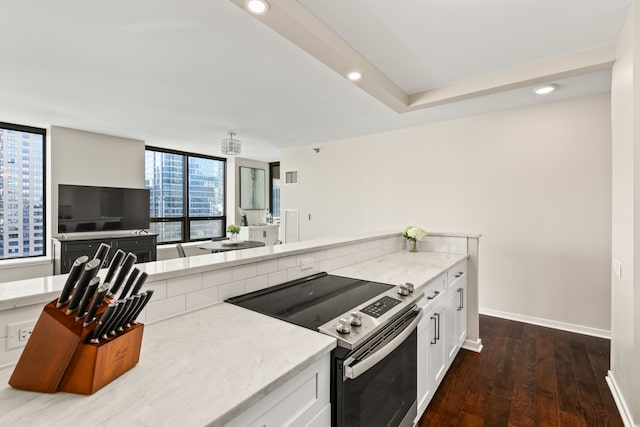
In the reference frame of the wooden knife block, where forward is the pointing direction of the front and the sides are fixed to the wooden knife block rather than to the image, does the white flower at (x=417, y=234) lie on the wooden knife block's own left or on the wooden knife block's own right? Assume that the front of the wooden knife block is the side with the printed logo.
on the wooden knife block's own left

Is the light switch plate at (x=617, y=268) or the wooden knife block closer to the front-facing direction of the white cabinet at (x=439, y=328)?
the light switch plate

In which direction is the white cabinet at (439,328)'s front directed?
to the viewer's right

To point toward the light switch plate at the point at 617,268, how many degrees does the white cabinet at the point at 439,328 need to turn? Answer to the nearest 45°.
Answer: approximately 45° to its left

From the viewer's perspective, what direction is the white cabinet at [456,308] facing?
to the viewer's right

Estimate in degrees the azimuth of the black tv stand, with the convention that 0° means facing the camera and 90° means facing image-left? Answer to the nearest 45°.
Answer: approximately 315°

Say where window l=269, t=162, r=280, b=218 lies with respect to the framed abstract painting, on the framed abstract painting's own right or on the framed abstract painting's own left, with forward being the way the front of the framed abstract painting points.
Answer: on the framed abstract painting's own left

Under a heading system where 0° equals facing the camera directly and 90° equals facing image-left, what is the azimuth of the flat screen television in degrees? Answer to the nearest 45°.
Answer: approximately 315°
